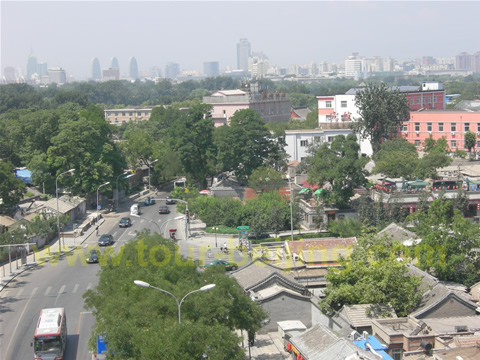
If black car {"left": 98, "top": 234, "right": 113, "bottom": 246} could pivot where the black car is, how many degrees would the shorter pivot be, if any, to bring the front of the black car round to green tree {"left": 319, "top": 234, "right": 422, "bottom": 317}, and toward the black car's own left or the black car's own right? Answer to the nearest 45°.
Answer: approximately 90° to the black car's own left

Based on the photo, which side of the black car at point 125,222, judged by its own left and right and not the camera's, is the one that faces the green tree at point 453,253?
left

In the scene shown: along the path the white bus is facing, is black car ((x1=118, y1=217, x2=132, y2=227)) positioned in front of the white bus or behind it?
behind

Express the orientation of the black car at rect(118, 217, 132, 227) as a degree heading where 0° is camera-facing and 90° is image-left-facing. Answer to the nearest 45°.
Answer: approximately 45°

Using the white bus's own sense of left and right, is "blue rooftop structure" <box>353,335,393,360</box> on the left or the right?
on its left

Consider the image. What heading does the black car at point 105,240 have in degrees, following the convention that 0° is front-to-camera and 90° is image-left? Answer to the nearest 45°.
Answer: approximately 45°

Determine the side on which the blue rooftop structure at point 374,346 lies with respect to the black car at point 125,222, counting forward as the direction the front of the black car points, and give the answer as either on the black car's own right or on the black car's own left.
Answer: on the black car's own left

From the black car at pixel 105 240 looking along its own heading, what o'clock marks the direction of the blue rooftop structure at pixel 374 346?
The blue rooftop structure is roughly at 10 o'clock from the black car.

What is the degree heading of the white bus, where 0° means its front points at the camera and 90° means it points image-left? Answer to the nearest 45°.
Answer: approximately 0°

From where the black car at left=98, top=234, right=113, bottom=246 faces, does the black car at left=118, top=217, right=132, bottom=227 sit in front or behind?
behind
